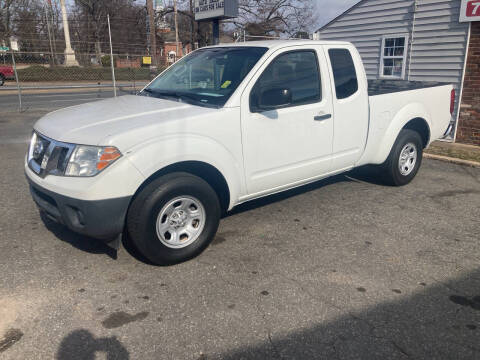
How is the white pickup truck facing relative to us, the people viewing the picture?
facing the viewer and to the left of the viewer

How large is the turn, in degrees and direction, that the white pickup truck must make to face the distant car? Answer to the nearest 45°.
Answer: approximately 90° to its right
